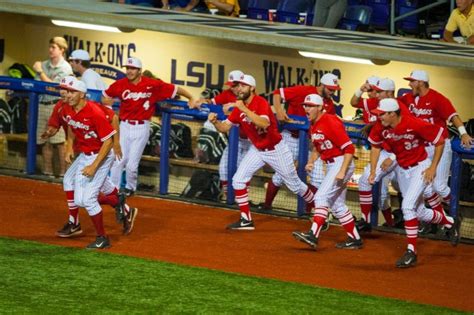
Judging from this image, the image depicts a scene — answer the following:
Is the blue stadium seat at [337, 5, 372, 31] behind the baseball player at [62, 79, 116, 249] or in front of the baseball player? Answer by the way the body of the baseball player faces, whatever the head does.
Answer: behind

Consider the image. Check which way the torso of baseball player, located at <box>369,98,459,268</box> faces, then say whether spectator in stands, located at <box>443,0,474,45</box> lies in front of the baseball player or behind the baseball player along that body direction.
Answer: behind

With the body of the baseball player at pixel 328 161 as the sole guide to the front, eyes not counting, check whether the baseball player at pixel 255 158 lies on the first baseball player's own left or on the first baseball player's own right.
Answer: on the first baseball player's own right

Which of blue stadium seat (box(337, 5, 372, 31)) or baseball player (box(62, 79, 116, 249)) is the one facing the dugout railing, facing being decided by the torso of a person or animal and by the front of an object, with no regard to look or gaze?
the blue stadium seat

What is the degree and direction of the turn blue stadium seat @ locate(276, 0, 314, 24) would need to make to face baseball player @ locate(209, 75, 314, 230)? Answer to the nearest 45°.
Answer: approximately 45° to its left

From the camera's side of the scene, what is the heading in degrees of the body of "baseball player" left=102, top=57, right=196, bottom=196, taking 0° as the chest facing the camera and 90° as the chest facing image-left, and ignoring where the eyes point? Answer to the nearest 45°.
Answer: approximately 0°
